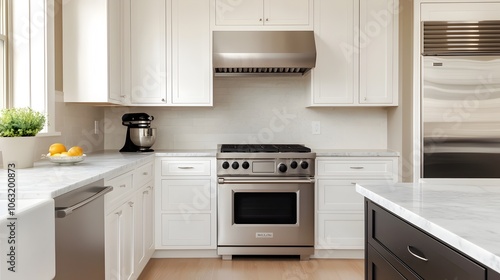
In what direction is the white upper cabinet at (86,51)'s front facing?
to the viewer's right

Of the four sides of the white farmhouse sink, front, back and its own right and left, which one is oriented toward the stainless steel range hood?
left

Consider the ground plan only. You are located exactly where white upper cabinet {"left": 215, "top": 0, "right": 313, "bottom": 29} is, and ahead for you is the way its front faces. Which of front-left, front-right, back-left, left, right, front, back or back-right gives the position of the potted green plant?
front-right

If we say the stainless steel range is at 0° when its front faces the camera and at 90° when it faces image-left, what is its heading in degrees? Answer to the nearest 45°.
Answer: approximately 0°

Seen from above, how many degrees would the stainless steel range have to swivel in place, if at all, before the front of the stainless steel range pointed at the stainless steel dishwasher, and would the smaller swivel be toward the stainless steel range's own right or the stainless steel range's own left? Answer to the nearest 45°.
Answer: approximately 45° to the stainless steel range's own right

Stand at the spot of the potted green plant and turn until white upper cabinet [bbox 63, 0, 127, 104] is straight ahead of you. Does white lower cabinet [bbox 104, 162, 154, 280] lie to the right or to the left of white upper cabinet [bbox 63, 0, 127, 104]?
right

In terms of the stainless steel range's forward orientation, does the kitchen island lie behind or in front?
in front
